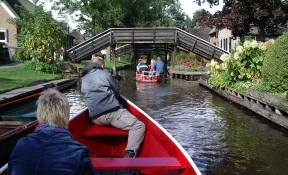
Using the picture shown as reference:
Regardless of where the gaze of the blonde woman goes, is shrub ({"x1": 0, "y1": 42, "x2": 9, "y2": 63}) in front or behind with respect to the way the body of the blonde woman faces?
in front

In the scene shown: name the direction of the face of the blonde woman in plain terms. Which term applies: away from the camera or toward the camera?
away from the camera

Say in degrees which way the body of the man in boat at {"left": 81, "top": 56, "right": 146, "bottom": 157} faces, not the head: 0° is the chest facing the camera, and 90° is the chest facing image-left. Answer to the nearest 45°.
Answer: approximately 225°

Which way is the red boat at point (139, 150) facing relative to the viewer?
away from the camera

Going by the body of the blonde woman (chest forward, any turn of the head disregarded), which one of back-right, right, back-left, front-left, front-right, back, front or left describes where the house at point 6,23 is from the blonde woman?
front

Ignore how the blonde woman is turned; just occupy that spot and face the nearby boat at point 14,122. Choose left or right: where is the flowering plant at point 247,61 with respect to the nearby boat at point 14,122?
right

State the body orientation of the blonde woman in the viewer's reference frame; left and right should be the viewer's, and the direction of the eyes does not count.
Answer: facing away from the viewer

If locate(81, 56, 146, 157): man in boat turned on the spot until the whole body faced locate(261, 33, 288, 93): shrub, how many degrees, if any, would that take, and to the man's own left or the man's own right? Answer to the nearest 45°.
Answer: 0° — they already face it

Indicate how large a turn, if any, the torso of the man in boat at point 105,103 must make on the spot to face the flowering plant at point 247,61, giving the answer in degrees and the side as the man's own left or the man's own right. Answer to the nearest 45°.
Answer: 0° — they already face it

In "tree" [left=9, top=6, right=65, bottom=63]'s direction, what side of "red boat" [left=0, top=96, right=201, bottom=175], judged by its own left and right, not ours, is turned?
front
